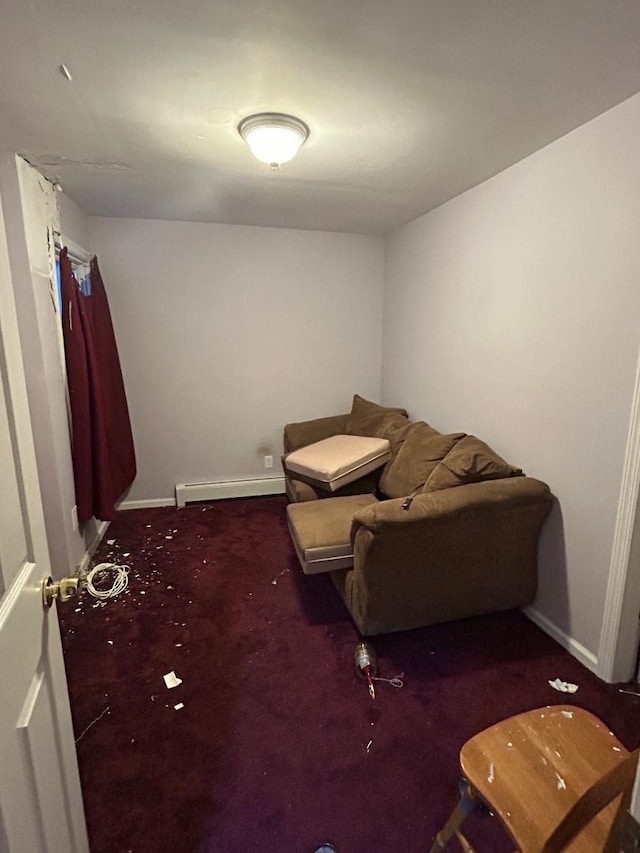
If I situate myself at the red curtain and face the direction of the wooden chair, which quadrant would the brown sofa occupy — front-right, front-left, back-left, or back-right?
front-left

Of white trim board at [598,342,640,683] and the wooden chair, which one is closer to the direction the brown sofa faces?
the wooden chair

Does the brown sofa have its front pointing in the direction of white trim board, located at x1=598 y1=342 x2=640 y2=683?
no

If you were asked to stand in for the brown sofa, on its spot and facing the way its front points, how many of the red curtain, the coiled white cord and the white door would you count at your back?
0

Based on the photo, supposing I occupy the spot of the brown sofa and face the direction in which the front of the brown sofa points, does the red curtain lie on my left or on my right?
on my right

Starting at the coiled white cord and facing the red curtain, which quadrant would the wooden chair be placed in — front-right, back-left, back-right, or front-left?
back-right

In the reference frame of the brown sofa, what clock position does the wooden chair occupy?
The wooden chair is roughly at 10 o'clock from the brown sofa.
